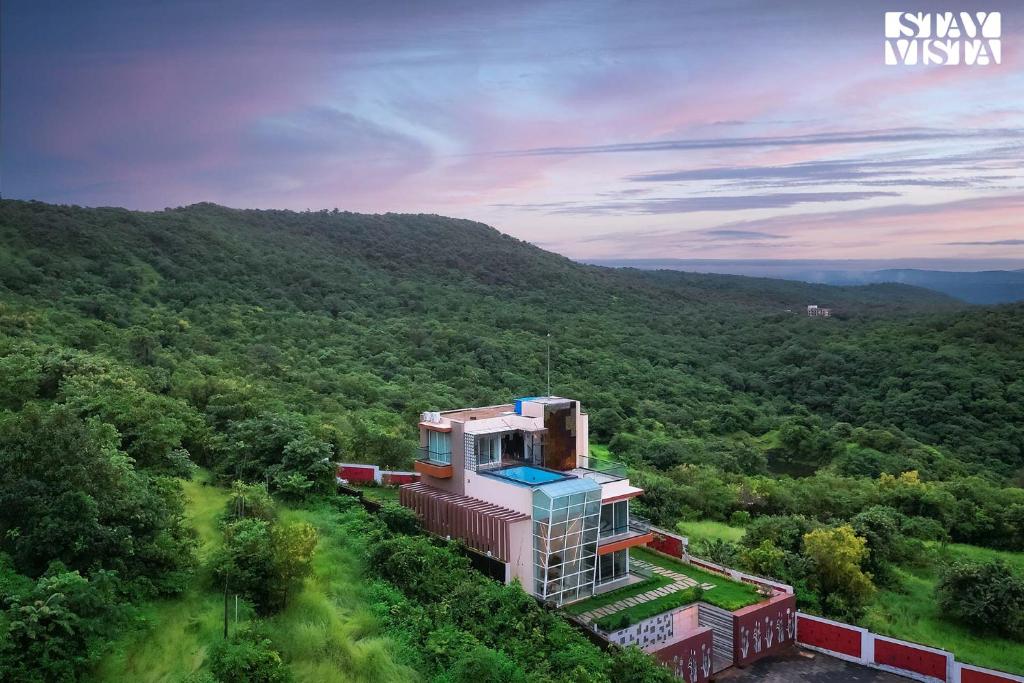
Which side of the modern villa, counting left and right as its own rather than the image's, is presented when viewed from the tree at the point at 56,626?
right

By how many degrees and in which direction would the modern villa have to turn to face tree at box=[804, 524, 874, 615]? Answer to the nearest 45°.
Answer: approximately 45° to its left

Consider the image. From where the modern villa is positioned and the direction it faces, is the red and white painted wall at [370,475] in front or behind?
behind

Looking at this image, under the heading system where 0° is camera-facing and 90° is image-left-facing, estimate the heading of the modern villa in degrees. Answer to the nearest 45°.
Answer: approximately 315°

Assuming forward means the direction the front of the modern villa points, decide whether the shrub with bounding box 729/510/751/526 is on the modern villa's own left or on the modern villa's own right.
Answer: on the modern villa's own left

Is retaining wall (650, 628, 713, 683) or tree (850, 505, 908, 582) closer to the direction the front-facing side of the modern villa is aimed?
the retaining wall

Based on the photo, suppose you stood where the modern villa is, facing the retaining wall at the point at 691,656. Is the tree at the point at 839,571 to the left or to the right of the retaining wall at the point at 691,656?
left

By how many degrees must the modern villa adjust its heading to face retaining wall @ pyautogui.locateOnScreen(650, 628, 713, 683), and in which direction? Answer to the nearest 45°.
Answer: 0° — it already faces it

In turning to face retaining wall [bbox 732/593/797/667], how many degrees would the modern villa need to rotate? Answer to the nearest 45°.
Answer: approximately 45° to its left

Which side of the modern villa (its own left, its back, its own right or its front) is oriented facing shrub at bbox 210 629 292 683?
right

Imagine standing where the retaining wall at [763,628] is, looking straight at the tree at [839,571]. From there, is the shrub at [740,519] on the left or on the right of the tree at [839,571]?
left
